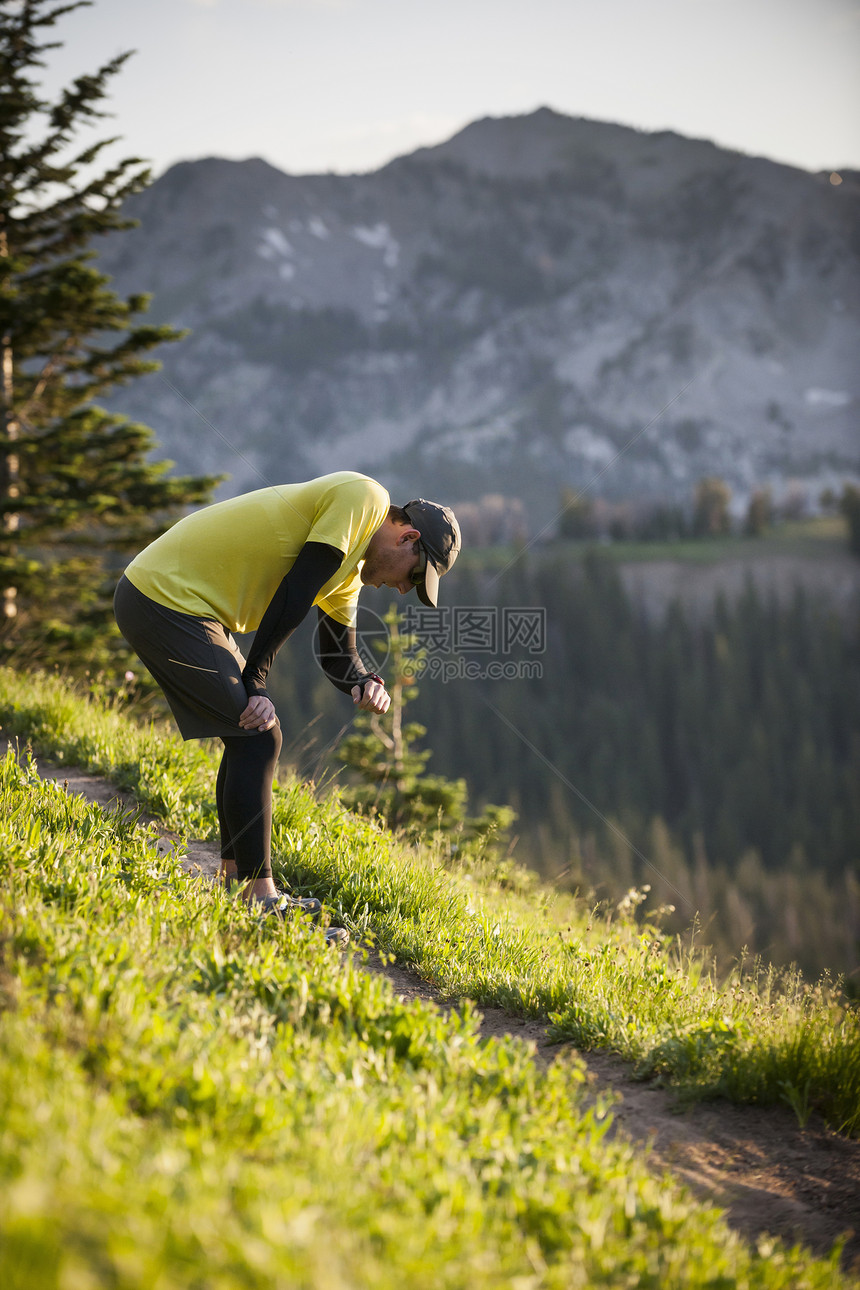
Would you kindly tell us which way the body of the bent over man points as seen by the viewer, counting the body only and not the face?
to the viewer's right

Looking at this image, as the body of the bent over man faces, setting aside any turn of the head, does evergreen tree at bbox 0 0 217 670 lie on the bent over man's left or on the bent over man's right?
on the bent over man's left

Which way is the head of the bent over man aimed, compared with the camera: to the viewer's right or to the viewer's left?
to the viewer's right
